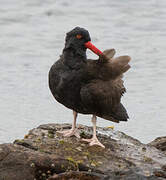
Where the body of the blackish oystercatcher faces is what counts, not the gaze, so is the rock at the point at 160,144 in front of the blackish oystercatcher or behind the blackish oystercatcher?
behind

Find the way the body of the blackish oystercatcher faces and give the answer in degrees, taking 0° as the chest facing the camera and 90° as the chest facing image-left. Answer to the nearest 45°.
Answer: approximately 45°
